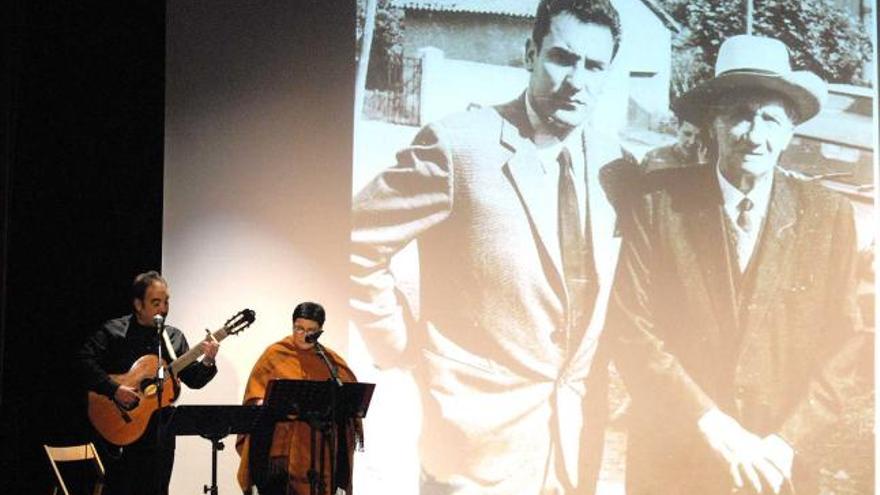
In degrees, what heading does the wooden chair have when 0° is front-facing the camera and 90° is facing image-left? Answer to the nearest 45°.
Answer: approximately 315°

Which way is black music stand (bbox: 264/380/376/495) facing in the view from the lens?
facing away from the viewer

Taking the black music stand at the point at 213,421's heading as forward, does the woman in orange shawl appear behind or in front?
in front

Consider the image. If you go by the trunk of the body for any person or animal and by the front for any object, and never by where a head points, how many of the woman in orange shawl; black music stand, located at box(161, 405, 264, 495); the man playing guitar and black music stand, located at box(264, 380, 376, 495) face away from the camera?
2

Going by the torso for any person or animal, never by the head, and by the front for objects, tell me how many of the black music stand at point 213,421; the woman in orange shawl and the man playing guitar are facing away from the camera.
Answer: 1

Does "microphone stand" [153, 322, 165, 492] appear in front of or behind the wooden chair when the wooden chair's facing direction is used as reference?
in front

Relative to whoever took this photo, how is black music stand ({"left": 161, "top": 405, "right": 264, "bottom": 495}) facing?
facing away from the viewer

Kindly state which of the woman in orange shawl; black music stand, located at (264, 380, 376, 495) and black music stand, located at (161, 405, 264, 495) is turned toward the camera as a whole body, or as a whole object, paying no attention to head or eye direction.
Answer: the woman in orange shawl

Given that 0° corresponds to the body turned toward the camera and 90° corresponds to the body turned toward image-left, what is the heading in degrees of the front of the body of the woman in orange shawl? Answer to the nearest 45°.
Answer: approximately 0°

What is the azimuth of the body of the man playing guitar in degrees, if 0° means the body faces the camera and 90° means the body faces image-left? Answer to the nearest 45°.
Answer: approximately 315°
